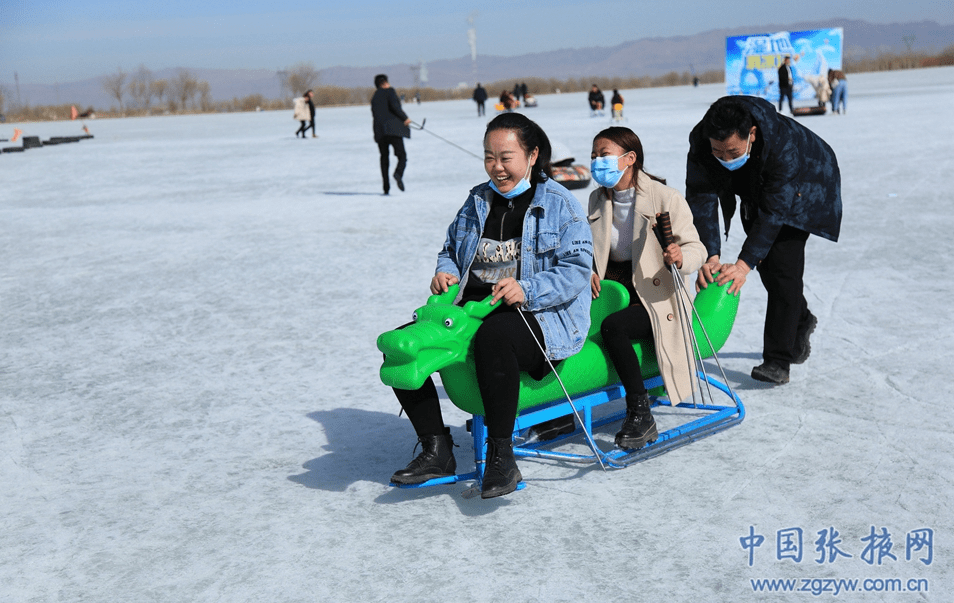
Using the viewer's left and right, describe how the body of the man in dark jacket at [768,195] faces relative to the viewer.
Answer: facing the viewer and to the left of the viewer

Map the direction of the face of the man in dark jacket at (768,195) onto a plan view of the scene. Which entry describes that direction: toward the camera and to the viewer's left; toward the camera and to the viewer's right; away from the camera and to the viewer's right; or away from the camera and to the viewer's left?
toward the camera and to the viewer's left

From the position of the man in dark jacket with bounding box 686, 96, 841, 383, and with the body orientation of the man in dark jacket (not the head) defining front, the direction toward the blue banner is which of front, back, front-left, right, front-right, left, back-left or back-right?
back-right

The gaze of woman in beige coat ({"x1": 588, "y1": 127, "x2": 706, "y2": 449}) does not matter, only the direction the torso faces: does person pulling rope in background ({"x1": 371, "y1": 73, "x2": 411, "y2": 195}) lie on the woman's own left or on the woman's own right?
on the woman's own right

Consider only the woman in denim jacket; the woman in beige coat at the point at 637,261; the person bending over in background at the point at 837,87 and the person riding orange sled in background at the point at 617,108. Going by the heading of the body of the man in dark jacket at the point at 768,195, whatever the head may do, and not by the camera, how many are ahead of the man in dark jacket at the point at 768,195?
2

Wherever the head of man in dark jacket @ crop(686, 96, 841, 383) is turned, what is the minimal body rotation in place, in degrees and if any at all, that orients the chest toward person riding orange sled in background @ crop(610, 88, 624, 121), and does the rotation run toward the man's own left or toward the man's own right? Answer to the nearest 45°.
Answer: approximately 135° to the man's own right

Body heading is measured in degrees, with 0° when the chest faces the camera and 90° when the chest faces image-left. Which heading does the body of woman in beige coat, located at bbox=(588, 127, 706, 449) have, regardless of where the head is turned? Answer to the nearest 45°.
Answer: approximately 45°

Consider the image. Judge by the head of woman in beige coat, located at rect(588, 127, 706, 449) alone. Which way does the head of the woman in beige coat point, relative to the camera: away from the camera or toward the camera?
toward the camera

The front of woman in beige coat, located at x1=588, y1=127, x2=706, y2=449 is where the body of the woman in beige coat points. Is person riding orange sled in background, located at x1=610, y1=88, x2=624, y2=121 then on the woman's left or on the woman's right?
on the woman's right

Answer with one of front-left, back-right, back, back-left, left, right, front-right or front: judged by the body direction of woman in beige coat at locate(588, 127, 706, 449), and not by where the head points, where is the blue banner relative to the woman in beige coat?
back-right

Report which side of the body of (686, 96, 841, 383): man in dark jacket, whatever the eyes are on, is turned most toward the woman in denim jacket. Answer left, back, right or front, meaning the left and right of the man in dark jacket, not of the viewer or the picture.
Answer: front

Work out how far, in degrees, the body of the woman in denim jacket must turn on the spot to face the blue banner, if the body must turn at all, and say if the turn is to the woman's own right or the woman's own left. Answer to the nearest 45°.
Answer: approximately 135° to the woman's own right

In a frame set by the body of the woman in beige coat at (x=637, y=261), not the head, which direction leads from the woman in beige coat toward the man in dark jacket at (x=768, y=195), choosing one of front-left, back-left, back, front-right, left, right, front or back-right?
back

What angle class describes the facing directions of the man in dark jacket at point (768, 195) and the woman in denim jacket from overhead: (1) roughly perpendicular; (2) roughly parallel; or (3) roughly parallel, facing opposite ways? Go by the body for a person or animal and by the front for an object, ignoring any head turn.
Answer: roughly parallel

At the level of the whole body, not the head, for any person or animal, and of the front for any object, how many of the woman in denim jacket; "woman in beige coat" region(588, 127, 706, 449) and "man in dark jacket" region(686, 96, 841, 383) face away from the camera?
0

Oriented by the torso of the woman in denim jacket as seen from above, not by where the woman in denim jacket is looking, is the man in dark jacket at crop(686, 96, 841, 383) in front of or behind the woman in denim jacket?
behind
